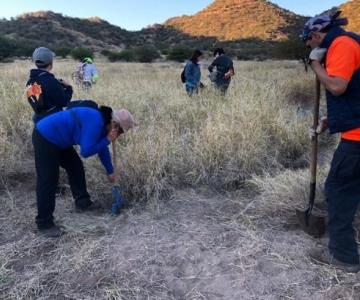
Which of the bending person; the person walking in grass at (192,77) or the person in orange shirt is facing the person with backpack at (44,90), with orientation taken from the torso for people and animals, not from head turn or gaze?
the person in orange shirt

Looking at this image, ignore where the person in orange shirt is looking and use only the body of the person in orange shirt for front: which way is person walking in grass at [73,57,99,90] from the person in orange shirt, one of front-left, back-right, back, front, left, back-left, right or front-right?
front-right

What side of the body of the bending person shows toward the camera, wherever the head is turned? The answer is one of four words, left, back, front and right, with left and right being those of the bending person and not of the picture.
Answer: right

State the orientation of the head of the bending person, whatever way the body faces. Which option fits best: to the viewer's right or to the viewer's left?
to the viewer's right

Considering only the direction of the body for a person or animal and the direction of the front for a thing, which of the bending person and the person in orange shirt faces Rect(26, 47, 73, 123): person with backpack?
the person in orange shirt

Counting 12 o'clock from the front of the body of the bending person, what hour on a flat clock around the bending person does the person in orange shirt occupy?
The person in orange shirt is roughly at 1 o'clock from the bending person.

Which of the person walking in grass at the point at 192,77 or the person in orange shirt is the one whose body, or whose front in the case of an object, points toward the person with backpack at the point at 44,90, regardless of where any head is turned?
the person in orange shirt

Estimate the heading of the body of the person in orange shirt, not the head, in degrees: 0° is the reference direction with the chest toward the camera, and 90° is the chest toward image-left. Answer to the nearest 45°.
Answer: approximately 90°

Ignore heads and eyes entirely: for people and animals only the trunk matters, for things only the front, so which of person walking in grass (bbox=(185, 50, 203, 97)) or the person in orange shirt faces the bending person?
the person in orange shirt

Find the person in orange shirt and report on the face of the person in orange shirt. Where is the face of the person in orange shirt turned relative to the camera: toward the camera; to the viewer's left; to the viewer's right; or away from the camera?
to the viewer's left

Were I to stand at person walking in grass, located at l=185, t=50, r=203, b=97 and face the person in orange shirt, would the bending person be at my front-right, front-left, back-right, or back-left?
front-right

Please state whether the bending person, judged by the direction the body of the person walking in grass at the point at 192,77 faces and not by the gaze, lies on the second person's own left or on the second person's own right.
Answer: on the second person's own right

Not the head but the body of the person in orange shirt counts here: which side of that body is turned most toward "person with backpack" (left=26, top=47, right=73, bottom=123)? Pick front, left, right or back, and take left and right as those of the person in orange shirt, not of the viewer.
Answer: front
